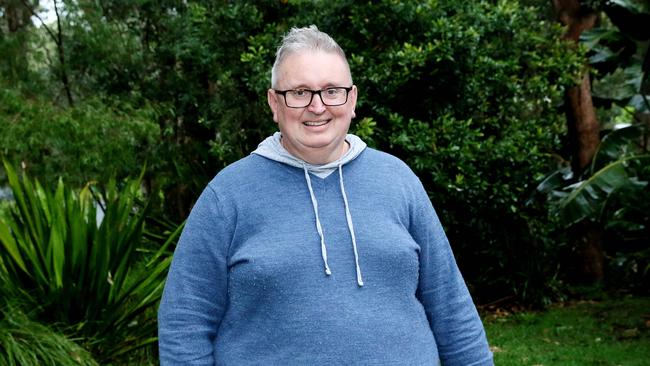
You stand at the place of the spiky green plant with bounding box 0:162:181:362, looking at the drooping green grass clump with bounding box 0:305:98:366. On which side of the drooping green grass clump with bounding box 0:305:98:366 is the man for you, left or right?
left

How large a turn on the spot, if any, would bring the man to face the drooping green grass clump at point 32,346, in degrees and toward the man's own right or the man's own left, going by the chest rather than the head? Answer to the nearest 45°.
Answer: approximately 135° to the man's own right

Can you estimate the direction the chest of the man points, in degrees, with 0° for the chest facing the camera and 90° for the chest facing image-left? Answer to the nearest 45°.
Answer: approximately 0°

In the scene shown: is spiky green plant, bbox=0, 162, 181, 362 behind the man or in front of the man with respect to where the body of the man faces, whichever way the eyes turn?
behind
